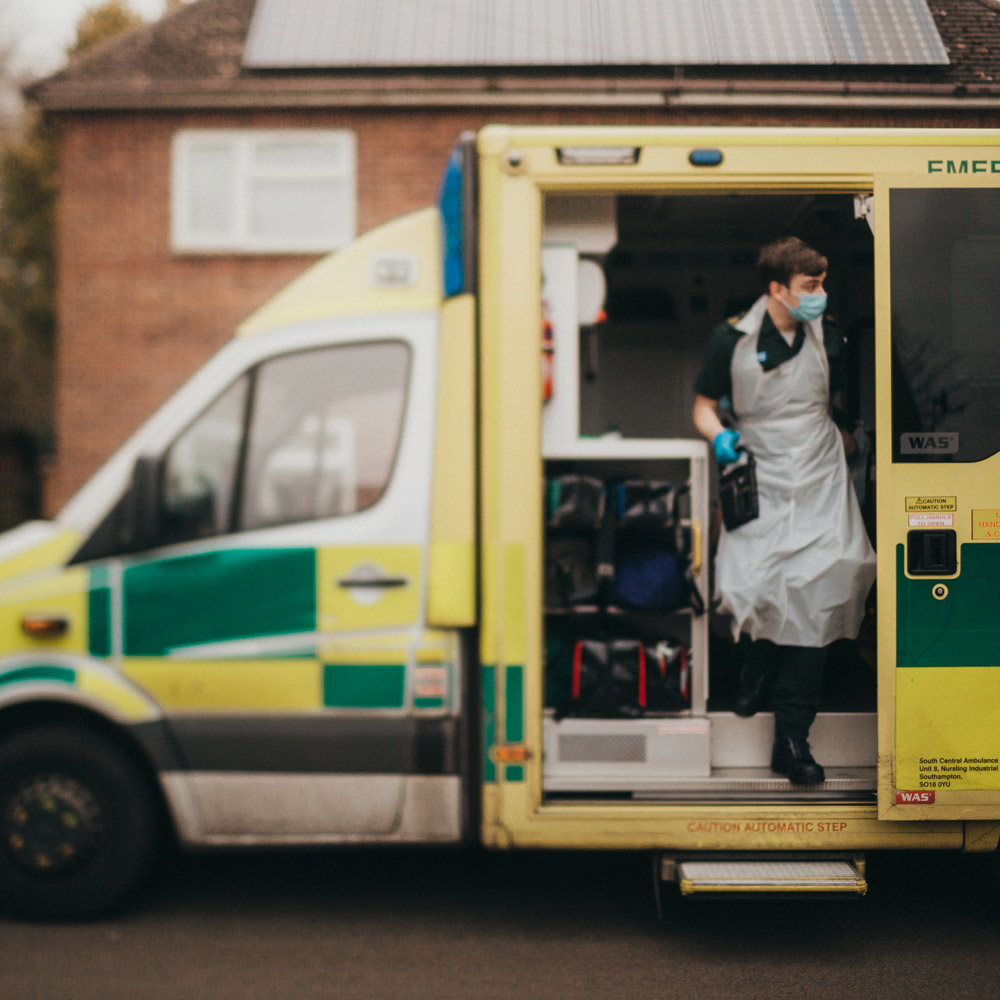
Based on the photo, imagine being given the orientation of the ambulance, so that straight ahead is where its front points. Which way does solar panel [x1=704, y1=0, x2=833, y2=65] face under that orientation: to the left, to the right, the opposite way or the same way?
to the left

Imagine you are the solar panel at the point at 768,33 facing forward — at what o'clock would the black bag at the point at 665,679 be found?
The black bag is roughly at 12 o'clock from the solar panel.

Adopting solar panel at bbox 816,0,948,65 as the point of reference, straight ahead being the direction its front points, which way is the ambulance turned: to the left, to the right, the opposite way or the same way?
to the right

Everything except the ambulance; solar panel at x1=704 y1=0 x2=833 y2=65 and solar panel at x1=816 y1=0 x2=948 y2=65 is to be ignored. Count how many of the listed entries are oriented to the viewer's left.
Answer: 1

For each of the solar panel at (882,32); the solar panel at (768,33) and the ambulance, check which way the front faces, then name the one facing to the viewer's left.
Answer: the ambulance

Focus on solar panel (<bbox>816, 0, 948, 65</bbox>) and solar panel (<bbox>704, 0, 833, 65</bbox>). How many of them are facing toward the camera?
2

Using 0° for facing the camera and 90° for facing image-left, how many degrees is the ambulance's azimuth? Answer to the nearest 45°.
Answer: approximately 90°

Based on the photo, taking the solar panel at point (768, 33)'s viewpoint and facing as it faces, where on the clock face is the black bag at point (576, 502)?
The black bag is roughly at 12 o'clock from the solar panel.
